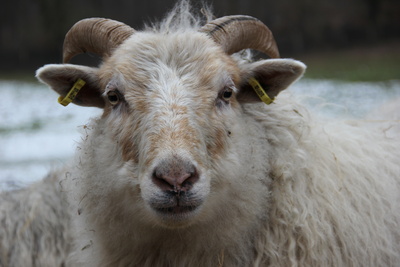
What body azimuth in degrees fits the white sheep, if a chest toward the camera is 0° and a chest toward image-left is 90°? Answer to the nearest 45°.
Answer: approximately 45°
